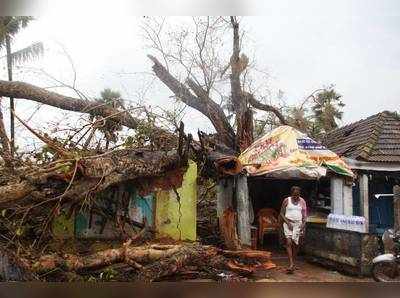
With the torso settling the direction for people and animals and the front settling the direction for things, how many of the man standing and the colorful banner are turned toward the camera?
2

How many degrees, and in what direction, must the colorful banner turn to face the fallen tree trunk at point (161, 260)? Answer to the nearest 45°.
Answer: approximately 45° to its right

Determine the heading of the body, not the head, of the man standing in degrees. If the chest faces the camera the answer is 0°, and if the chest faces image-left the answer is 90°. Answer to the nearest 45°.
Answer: approximately 0°

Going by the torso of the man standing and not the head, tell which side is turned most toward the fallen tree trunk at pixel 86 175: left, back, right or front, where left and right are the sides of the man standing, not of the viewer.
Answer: right

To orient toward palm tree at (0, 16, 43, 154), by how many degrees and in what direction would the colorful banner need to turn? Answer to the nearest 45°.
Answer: approximately 90° to its right

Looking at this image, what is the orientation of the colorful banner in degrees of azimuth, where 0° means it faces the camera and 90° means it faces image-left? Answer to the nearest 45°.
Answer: approximately 0°

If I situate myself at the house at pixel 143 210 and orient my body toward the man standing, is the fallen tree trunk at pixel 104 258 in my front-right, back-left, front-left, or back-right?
back-right

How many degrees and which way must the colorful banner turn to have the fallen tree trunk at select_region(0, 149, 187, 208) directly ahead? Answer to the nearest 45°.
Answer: approximately 45° to its right
